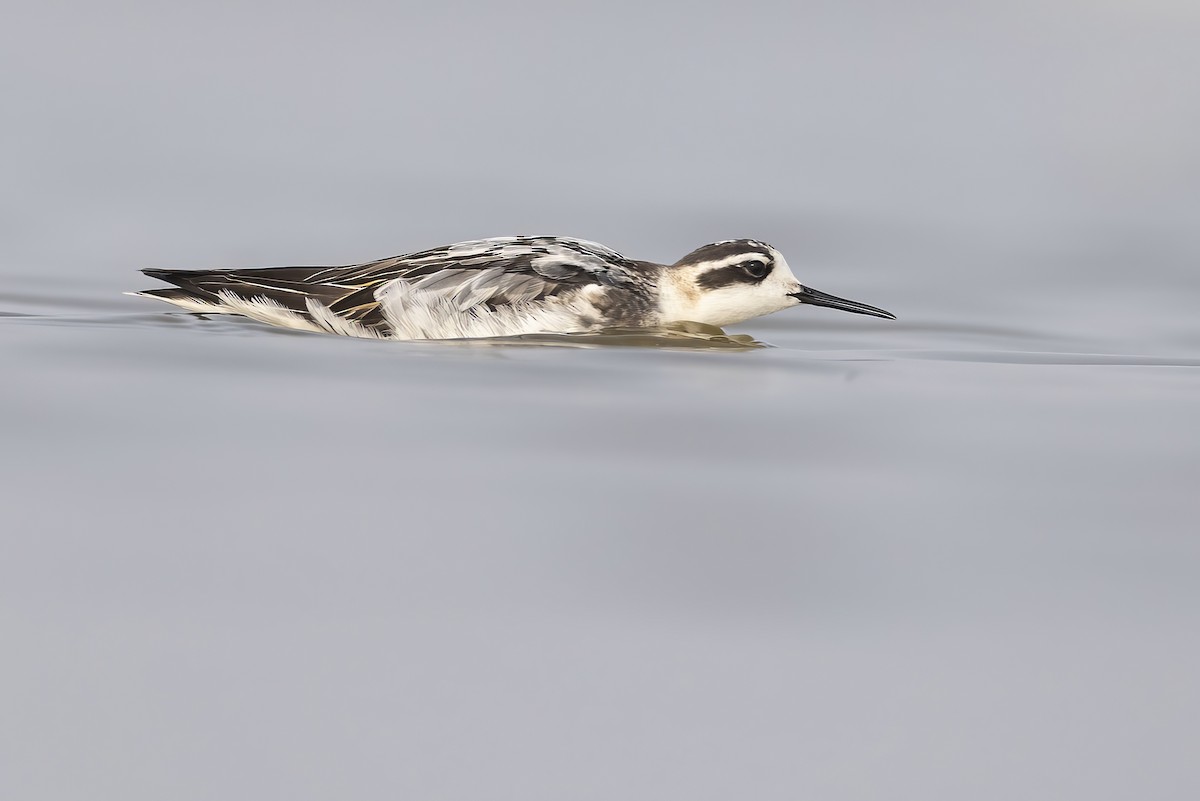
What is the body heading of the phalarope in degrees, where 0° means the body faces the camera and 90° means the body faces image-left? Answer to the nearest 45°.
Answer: approximately 270°
